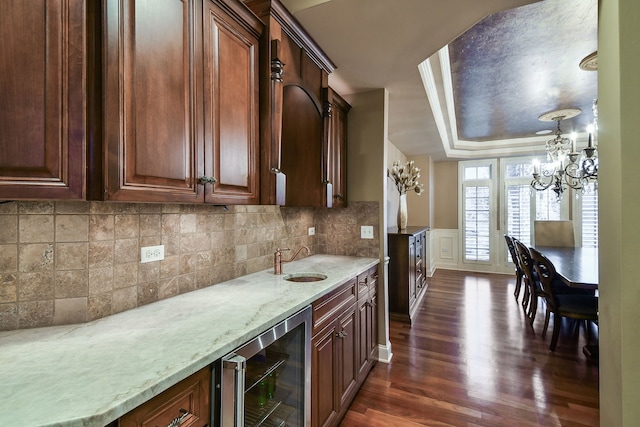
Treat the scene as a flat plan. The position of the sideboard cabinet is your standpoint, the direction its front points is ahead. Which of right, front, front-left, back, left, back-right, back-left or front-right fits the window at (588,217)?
front-left

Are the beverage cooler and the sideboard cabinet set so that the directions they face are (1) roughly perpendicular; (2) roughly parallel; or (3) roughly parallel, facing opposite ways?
roughly parallel

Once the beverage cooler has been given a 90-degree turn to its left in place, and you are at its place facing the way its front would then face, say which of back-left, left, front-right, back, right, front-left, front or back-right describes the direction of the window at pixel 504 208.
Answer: front

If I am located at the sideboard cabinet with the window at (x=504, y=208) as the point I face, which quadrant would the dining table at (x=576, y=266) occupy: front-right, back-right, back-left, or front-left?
front-right

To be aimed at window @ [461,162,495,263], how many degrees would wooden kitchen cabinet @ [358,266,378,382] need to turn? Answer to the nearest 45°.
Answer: approximately 45° to its left

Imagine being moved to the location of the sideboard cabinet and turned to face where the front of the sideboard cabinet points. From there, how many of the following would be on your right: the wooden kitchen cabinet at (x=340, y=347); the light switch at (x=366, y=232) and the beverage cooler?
3

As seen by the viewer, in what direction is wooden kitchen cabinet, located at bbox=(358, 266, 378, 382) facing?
to the viewer's right

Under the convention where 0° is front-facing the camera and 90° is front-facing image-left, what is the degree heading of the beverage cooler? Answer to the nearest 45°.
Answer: approximately 315°

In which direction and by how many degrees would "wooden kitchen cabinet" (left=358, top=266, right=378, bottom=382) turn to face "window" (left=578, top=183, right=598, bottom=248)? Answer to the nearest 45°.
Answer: approximately 45° to its left

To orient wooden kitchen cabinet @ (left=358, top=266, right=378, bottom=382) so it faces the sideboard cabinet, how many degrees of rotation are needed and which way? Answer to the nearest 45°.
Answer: approximately 90° to its left

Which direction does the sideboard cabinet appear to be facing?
to the viewer's right

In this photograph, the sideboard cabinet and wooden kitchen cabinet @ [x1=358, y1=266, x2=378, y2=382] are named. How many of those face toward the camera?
0

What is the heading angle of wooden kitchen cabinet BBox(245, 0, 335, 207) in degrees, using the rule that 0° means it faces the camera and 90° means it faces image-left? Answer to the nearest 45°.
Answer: approximately 315°

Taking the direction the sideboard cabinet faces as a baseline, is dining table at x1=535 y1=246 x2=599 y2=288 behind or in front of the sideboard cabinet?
in front

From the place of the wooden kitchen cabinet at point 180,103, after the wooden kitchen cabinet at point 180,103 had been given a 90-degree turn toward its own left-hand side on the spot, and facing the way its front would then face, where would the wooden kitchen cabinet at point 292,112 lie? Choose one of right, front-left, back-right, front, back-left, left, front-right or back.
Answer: front
